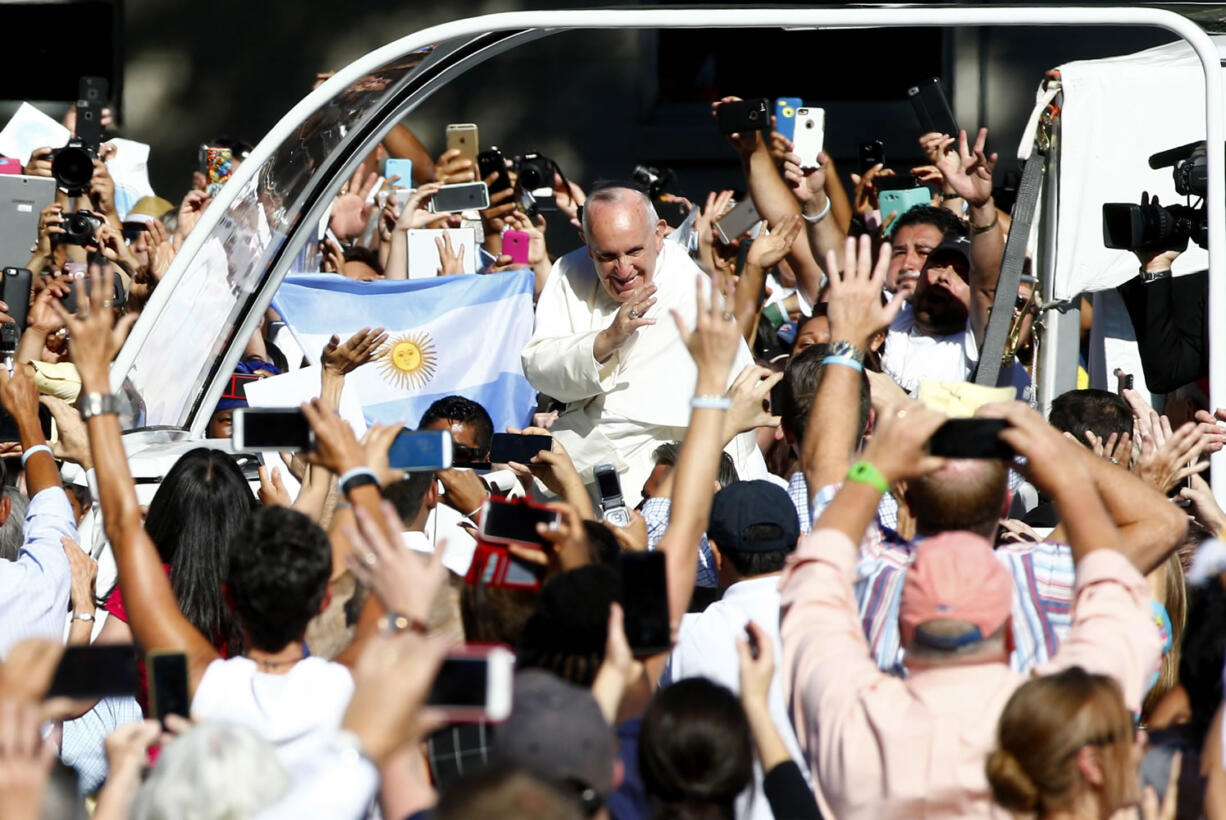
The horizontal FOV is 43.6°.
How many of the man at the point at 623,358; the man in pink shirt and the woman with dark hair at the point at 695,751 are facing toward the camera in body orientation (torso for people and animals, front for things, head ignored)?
1

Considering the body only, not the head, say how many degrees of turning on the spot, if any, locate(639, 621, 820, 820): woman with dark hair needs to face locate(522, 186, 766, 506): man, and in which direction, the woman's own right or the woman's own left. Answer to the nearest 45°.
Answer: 0° — they already face them

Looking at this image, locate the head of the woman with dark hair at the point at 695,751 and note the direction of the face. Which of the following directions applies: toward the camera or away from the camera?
away from the camera

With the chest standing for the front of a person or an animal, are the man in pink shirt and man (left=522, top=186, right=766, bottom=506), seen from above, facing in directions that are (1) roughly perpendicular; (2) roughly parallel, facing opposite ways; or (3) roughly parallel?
roughly parallel, facing opposite ways

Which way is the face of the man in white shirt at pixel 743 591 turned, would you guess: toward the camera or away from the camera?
away from the camera

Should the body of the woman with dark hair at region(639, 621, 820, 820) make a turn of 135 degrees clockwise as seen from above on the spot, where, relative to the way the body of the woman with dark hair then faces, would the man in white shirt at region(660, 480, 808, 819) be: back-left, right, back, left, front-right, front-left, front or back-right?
back-left

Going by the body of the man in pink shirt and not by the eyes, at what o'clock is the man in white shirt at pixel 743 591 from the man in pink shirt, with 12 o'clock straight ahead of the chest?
The man in white shirt is roughly at 11 o'clock from the man in pink shirt.

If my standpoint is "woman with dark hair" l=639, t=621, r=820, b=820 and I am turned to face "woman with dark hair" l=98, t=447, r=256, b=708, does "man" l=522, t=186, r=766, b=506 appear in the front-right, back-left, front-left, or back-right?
front-right

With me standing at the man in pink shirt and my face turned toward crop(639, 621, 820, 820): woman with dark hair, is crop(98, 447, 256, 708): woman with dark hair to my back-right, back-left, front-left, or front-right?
front-right

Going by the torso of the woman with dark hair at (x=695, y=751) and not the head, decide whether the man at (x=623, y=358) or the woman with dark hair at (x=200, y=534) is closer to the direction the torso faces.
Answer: the man

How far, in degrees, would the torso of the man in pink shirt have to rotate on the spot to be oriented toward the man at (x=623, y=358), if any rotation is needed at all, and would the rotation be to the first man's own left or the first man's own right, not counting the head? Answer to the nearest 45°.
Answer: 0° — they already face them

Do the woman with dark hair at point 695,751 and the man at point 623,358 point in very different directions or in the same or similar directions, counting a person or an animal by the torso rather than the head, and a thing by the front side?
very different directions

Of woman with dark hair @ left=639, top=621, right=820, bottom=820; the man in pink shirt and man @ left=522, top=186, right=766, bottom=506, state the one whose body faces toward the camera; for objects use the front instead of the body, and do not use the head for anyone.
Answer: the man

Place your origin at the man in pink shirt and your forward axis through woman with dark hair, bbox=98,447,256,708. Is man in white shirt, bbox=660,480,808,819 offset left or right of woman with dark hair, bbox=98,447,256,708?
right

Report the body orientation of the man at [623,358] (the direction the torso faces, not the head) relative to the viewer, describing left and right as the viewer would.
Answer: facing the viewer

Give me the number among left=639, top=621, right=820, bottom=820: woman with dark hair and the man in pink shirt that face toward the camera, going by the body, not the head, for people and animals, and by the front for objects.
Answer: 0

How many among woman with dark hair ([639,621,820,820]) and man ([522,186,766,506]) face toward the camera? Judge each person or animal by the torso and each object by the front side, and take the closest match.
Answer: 1

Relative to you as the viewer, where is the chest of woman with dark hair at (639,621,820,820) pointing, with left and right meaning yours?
facing away from the viewer

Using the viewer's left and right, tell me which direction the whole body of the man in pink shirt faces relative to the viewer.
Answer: facing away from the viewer
